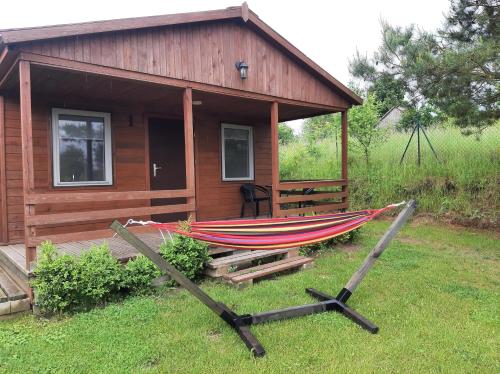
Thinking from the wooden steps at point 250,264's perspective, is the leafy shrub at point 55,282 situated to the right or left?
on its right

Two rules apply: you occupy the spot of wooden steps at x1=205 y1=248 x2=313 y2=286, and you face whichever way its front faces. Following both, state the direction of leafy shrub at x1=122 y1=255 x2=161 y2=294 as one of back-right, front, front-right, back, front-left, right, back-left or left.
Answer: right

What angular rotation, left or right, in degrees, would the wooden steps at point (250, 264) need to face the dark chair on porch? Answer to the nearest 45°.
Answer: approximately 135° to its left

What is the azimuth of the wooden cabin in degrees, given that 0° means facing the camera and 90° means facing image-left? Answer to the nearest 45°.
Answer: approximately 315°

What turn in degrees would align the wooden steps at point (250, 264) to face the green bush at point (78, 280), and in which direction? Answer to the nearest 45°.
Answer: approximately 90° to its right

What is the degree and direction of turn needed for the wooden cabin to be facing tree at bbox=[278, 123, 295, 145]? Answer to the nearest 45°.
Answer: approximately 135° to its left

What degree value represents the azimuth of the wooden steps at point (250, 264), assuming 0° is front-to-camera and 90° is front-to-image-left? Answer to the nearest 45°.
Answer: approximately 315°

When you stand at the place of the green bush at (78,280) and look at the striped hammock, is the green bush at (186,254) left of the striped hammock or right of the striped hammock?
left

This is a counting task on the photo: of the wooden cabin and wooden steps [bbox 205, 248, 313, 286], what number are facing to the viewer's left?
0

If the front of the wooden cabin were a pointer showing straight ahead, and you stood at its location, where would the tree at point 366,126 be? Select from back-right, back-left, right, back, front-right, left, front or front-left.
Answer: left

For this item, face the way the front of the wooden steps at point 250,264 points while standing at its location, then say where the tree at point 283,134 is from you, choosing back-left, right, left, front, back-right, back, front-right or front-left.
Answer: back-left
